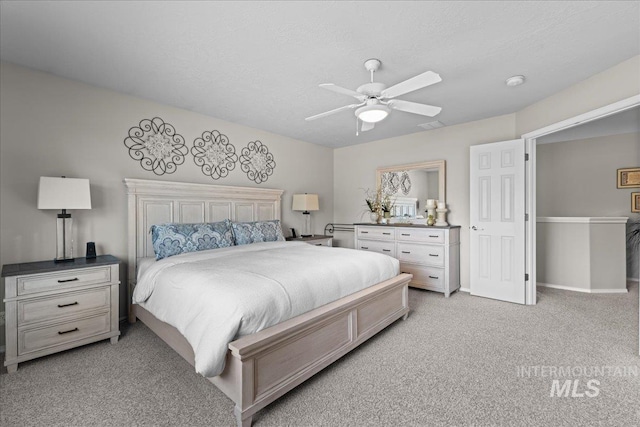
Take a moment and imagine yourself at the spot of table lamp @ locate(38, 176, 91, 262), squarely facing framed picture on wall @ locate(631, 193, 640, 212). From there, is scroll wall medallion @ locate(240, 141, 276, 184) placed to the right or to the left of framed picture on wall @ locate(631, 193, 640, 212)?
left

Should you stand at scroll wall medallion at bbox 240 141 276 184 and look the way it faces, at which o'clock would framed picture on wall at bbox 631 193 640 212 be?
The framed picture on wall is roughly at 11 o'clock from the scroll wall medallion.

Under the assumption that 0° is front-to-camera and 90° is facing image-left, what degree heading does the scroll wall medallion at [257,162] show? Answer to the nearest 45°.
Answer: approximately 315°

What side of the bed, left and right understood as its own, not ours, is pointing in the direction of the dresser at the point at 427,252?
left

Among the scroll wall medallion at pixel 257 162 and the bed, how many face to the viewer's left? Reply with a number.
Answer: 0

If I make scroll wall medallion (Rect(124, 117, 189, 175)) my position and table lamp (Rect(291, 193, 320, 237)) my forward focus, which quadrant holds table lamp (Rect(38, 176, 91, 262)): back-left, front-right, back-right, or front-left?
back-right

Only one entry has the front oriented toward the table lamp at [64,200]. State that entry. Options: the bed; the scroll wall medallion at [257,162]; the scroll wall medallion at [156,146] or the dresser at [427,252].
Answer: the dresser

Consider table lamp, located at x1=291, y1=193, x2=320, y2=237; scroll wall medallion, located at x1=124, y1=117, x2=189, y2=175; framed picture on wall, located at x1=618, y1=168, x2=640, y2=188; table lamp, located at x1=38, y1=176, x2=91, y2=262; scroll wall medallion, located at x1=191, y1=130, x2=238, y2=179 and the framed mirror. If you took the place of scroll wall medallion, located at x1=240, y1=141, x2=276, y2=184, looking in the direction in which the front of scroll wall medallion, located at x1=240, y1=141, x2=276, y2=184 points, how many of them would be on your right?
3

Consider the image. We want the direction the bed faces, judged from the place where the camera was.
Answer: facing the viewer and to the right of the viewer

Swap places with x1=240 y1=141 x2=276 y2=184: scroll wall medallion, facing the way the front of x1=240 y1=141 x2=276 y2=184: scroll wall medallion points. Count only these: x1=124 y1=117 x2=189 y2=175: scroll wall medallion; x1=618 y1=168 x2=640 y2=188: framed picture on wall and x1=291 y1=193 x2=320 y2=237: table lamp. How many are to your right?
1

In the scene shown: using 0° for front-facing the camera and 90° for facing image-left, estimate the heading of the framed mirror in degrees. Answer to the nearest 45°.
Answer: approximately 45°

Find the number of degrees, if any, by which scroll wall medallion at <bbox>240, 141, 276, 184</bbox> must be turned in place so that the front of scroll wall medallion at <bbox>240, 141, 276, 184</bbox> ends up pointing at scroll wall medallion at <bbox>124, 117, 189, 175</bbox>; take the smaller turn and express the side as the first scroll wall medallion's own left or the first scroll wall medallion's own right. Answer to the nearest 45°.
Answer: approximately 90° to the first scroll wall medallion's own right

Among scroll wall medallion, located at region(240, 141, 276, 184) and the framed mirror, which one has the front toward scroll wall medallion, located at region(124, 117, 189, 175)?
the framed mirror
